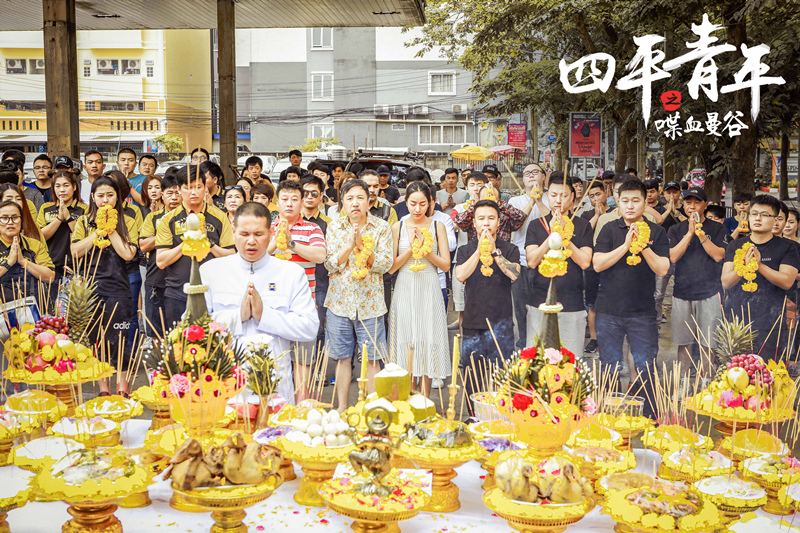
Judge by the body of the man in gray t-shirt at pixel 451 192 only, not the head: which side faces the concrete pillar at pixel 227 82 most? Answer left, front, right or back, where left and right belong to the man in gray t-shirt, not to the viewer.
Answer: right

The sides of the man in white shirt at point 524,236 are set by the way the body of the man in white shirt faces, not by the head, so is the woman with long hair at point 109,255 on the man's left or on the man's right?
on the man's right

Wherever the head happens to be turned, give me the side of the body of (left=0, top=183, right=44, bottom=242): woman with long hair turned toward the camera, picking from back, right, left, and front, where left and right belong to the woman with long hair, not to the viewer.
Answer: front

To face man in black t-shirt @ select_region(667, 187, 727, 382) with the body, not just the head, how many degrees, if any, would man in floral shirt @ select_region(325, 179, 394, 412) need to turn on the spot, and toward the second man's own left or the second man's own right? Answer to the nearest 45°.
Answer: approximately 90° to the second man's own left

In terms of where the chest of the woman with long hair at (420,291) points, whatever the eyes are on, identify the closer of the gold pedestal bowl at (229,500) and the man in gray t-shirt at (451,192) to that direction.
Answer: the gold pedestal bowl

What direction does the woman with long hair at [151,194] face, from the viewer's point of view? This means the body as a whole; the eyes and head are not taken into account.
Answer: toward the camera

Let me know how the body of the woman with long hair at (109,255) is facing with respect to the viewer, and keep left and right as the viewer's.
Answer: facing the viewer

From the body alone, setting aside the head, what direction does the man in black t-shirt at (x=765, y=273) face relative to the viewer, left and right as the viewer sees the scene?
facing the viewer and to the left of the viewer

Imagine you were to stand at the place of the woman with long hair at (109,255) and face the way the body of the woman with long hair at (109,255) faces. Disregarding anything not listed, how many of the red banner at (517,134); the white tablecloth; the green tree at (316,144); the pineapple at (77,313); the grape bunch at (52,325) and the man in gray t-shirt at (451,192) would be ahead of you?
3

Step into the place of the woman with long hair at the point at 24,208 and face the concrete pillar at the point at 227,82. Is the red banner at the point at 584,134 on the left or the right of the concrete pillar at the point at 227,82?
right

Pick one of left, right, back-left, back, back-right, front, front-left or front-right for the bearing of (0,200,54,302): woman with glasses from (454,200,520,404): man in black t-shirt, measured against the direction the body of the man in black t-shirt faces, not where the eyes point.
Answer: right

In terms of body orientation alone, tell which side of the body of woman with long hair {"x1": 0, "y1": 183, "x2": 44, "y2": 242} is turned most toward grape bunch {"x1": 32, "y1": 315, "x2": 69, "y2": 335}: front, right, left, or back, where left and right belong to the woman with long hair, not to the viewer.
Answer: front

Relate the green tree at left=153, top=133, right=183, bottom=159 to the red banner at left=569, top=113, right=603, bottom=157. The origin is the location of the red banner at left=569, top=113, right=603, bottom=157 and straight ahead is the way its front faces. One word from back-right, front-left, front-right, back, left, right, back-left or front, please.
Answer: back-right
